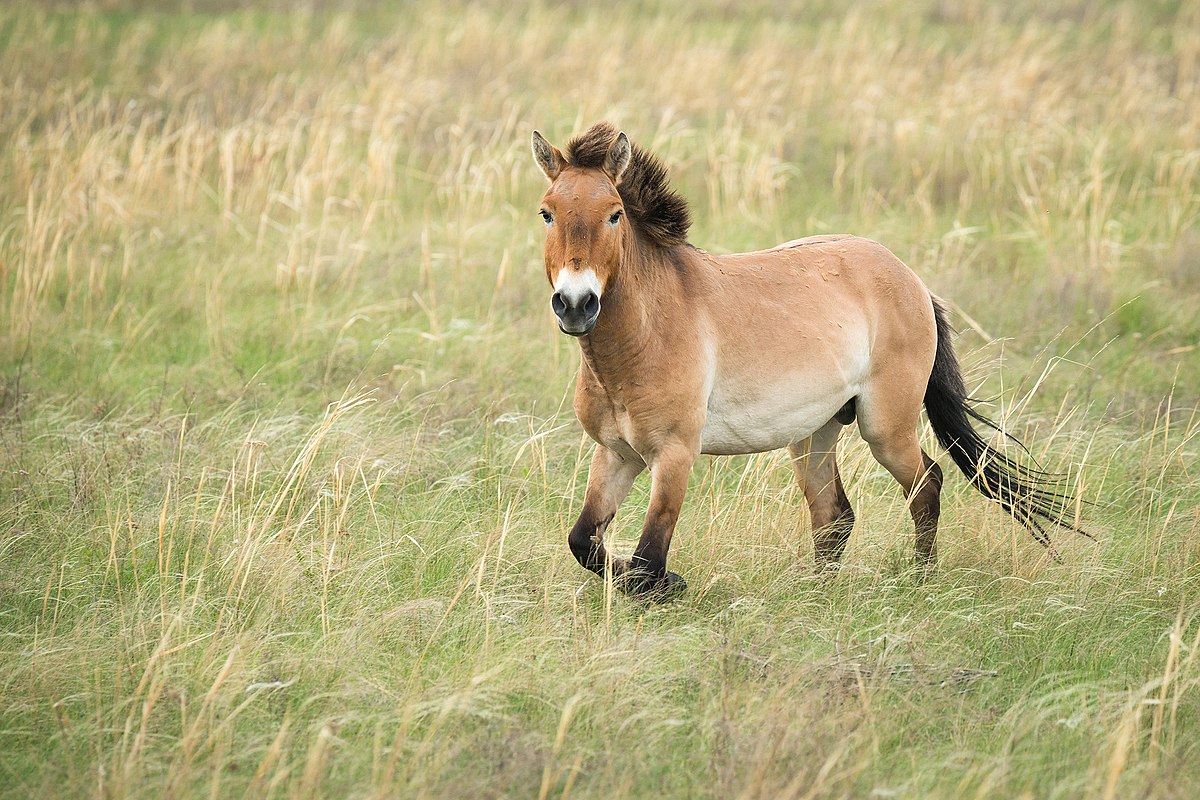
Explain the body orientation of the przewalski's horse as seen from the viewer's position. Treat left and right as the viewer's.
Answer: facing the viewer and to the left of the viewer
